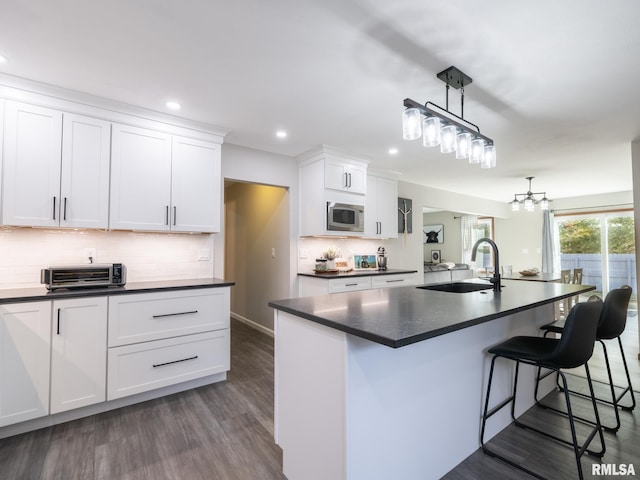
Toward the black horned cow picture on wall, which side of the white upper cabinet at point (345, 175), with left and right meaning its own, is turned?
left

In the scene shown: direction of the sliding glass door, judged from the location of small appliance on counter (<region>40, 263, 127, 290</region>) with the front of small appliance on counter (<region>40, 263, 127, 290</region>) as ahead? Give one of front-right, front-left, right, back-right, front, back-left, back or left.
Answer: left

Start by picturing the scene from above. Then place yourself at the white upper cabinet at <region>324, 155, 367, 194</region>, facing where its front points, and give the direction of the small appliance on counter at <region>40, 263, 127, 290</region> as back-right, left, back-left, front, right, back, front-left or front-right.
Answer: right

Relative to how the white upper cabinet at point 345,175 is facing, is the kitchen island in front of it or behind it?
in front

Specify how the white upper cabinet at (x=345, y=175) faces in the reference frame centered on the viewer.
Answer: facing the viewer and to the right of the viewer

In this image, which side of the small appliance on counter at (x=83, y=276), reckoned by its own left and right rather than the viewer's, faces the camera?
front

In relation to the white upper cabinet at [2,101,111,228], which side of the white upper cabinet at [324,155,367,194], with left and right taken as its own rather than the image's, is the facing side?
right

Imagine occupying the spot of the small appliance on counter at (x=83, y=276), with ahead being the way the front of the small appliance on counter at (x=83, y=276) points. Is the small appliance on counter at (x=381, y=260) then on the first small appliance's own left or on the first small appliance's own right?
on the first small appliance's own left

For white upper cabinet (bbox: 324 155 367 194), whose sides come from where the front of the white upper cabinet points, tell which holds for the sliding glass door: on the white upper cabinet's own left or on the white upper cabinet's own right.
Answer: on the white upper cabinet's own left

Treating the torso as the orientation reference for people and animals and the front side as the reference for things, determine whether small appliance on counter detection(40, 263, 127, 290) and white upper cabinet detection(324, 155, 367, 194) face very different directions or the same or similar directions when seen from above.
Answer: same or similar directions

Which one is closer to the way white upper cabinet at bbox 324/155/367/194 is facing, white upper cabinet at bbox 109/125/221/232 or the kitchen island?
the kitchen island

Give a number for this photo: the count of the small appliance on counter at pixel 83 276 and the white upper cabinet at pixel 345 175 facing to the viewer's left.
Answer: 0

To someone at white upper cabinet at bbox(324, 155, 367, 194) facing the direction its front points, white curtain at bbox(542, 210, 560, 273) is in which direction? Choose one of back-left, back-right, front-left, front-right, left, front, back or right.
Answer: left
